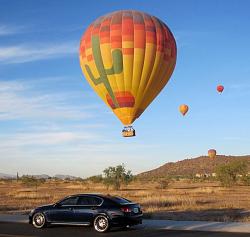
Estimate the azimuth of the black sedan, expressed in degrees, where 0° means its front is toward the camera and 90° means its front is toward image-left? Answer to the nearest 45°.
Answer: approximately 135°

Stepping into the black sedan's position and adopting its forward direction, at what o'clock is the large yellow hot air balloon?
The large yellow hot air balloon is roughly at 2 o'clock from the black sedan.
